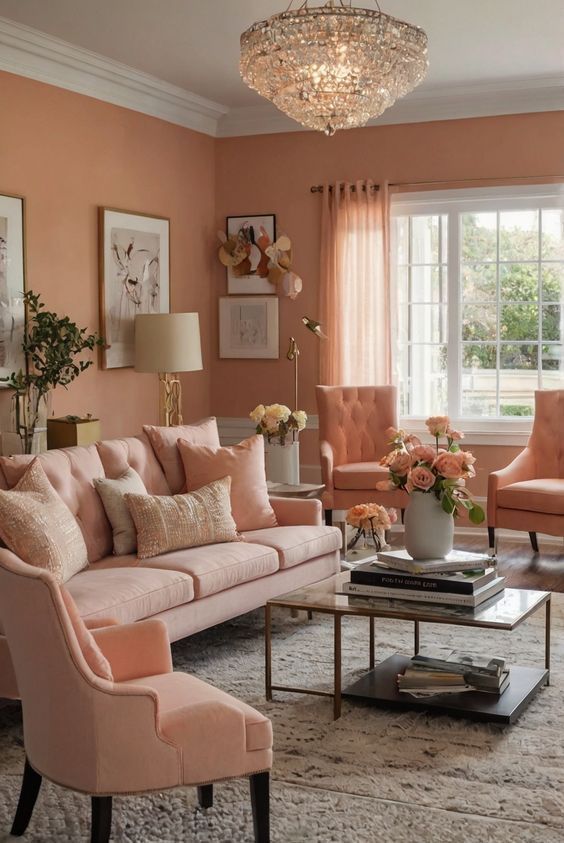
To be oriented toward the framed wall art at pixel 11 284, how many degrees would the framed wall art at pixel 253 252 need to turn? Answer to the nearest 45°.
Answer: approximately 45° to its right

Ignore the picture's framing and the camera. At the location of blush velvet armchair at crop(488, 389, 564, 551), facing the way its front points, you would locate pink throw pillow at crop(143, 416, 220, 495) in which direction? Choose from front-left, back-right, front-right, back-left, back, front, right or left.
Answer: front

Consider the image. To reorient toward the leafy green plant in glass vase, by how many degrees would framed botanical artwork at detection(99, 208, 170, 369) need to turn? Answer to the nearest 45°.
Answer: approximately 90° to its right

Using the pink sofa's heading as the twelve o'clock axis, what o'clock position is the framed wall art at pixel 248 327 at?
The framed wall art is roughly at 8 o'clock from the pink sofa.

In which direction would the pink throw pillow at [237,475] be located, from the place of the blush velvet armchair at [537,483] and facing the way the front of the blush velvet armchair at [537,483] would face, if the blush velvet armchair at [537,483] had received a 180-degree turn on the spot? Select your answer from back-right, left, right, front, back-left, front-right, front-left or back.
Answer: back

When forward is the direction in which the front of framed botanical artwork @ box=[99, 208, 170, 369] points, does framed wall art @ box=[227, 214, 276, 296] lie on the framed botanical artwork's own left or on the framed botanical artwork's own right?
on the framed botanical artwork's own left

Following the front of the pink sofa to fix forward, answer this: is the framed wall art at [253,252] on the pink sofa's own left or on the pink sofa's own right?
on the pink sofa's own left

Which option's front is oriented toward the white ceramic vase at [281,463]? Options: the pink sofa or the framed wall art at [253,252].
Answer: the framed wall art

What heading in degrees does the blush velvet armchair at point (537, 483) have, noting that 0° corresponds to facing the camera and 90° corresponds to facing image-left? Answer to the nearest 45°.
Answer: approximately 45°

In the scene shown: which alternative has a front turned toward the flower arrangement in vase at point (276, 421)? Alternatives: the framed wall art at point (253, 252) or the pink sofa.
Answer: the framed wall art

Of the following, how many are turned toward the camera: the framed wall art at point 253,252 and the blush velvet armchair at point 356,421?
2

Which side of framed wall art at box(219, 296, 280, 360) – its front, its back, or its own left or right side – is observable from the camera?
front

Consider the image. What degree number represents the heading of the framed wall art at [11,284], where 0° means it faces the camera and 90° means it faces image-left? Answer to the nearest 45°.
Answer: approximately 315°

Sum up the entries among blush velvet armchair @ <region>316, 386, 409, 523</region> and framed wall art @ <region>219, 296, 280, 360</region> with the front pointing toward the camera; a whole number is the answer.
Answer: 2

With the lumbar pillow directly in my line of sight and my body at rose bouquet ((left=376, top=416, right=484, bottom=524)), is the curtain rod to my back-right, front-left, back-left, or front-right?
front-right

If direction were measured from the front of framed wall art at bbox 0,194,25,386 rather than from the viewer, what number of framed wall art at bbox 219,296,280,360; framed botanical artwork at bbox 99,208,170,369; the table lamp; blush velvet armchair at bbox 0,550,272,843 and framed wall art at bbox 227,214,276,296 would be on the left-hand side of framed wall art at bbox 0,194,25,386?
4

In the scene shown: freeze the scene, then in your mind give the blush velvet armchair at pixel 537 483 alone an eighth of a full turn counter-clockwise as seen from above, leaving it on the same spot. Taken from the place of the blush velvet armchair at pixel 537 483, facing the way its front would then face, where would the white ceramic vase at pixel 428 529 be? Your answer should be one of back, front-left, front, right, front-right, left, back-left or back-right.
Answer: front
